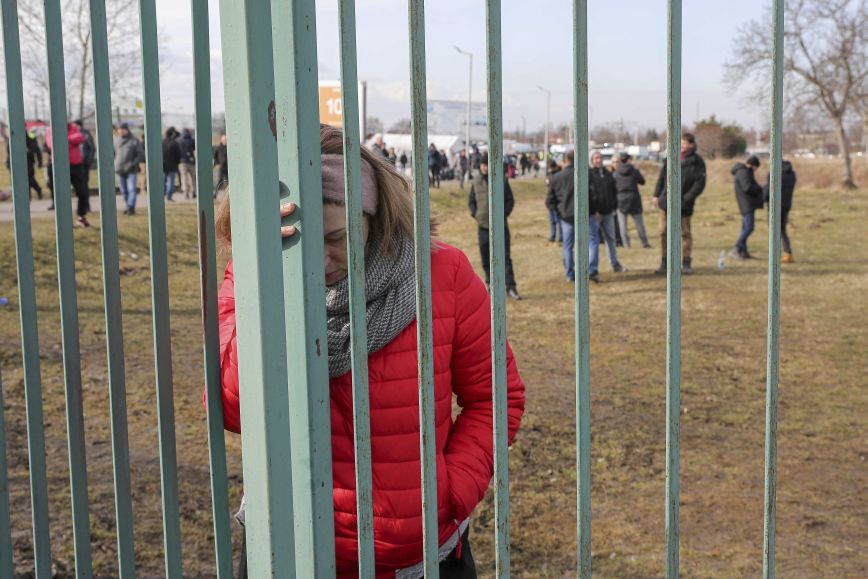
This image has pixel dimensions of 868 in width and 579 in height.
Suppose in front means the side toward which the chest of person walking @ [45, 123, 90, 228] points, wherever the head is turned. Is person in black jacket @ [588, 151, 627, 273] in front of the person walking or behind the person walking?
behind

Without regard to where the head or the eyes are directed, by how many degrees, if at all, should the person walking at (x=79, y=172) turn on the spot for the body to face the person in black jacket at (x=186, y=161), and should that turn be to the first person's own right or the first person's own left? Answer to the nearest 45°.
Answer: approximately 90° to the first person's own right

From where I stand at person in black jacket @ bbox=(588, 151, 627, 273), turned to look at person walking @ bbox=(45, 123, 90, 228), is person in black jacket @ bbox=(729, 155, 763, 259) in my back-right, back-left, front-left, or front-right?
back-right
